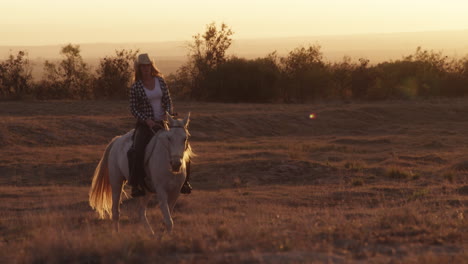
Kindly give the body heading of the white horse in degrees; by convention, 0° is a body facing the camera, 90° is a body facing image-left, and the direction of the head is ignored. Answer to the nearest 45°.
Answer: approximately 315°

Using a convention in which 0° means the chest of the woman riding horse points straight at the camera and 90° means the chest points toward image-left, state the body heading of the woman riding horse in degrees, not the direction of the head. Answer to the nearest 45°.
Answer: approximately 315°
